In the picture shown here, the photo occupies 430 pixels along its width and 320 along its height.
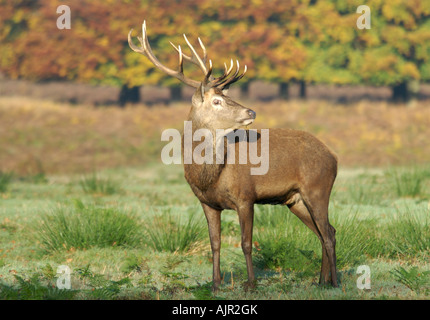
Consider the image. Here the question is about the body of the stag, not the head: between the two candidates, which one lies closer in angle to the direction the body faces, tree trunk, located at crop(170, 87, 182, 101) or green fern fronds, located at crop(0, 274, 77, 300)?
the green fern fronds

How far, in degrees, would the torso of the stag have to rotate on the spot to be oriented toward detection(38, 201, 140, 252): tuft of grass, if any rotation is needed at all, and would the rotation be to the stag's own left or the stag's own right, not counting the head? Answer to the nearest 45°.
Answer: approximately 90° to the stag's own right

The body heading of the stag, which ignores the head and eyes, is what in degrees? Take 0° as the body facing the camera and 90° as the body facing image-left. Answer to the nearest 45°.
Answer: approximately 45°

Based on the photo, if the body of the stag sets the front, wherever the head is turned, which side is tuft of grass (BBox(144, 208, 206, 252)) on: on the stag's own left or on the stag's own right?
on the stag's own right

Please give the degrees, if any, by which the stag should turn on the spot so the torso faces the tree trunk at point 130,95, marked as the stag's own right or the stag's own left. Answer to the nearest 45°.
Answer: approximately 135° to the stag's own right

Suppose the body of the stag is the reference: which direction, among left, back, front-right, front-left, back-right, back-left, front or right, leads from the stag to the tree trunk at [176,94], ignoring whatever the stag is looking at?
back-right

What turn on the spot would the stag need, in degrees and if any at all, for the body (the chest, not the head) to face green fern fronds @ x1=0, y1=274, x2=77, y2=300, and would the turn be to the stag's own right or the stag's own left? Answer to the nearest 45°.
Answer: approximately 45° to the stag's own right
